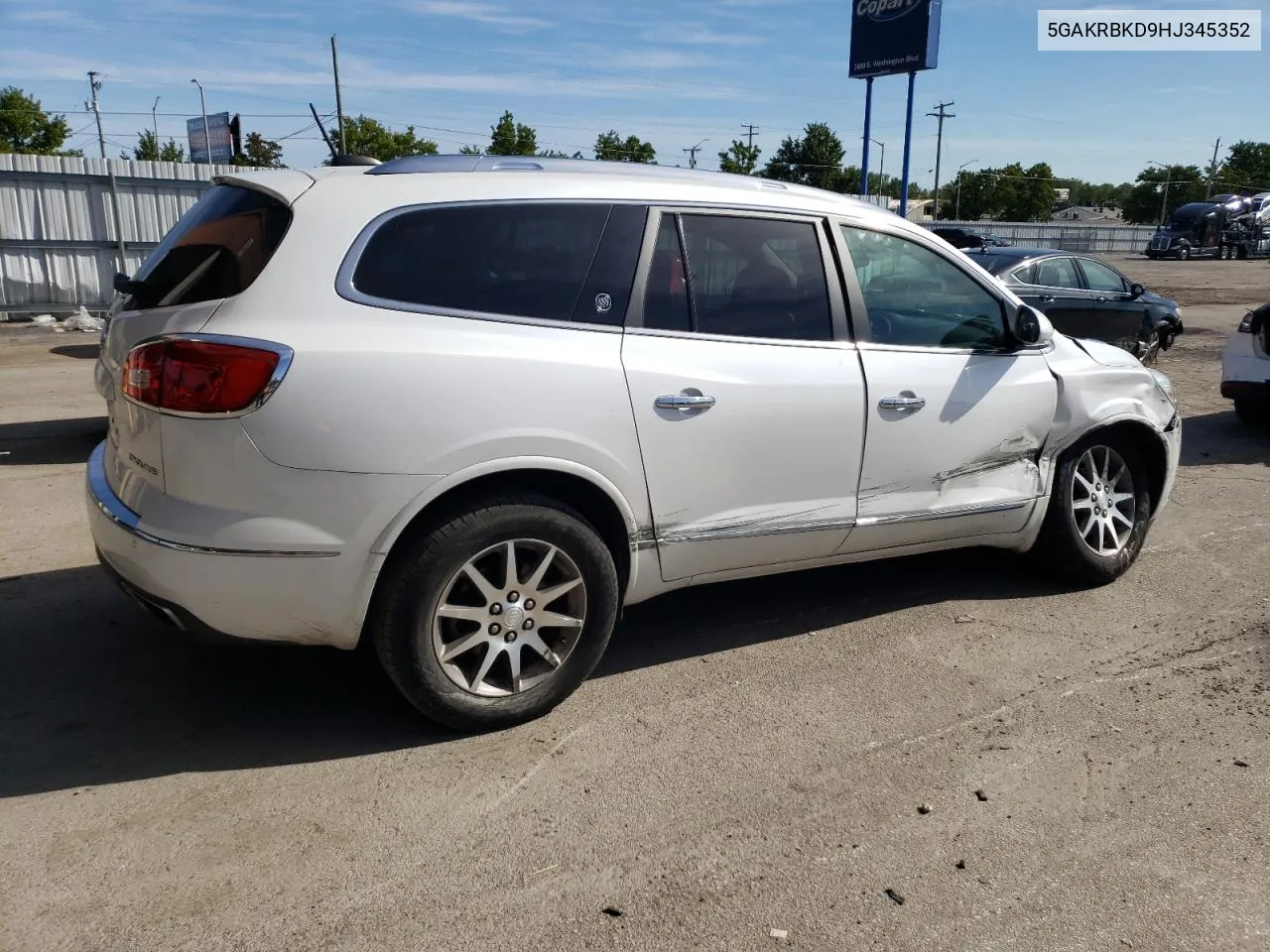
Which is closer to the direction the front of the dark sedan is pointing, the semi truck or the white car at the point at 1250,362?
the white car

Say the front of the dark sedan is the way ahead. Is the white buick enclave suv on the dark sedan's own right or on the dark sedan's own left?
on the dark sedan's own right

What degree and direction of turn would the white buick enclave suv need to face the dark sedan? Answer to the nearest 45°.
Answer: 0° — it already faces it

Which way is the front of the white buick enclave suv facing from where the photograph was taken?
facing away from the viewer and to the right of the viewer

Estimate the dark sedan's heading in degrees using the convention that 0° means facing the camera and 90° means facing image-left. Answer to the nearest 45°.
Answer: approximately 315°

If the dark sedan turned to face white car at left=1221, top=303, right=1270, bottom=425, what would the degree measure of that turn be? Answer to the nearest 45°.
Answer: approximately 90° to its right

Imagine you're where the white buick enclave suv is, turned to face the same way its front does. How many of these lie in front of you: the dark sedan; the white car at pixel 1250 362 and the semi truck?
3

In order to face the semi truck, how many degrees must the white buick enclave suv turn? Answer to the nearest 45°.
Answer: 0° — it already faces it
